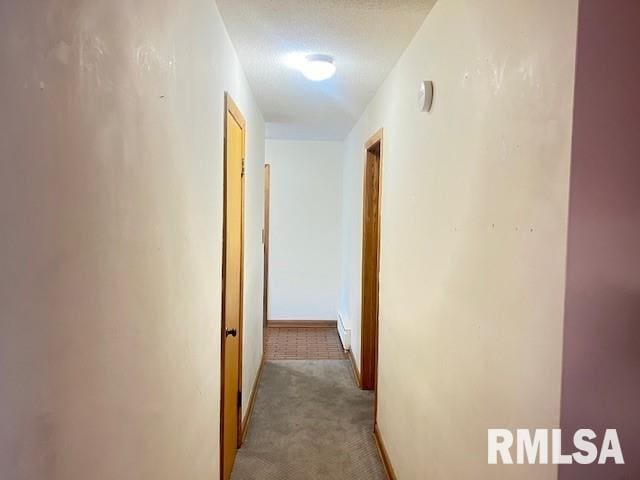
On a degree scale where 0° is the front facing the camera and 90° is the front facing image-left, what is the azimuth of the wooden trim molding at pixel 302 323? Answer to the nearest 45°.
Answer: approximately 0°

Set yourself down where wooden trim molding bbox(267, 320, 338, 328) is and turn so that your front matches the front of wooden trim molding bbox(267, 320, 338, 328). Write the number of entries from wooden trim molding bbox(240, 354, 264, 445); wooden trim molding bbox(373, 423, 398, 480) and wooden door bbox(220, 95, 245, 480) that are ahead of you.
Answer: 3

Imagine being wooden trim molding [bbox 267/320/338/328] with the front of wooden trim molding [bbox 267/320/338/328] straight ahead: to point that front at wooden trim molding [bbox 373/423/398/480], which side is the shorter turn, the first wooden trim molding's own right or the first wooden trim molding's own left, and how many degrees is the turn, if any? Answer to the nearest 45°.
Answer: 0° — it already faces it

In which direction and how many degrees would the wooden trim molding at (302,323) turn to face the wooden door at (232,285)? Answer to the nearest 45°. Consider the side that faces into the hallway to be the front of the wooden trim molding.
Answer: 0° — it already faces it

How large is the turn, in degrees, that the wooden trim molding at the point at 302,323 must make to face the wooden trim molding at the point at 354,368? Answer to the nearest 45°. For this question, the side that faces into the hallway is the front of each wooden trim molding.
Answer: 0° — it already faces it
